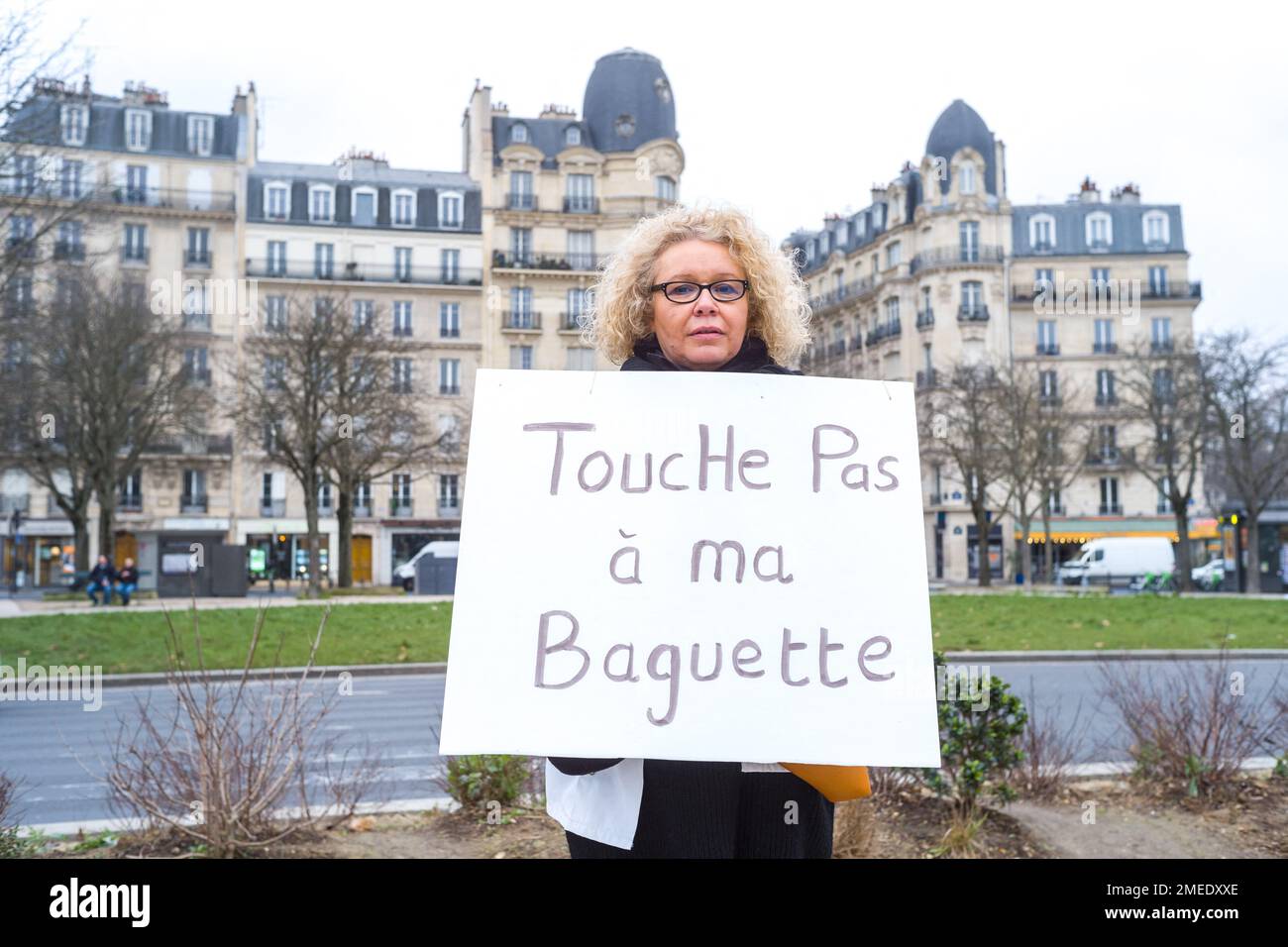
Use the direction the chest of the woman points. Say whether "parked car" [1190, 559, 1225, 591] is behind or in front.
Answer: behind

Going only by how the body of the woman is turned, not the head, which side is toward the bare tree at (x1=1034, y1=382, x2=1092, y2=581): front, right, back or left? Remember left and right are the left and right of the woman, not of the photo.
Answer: back

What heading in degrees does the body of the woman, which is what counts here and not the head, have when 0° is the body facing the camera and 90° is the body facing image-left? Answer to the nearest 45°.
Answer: approximately 0°

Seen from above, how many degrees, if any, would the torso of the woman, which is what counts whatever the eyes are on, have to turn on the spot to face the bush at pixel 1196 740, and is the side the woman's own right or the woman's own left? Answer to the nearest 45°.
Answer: approximately 135° to the woman's own left

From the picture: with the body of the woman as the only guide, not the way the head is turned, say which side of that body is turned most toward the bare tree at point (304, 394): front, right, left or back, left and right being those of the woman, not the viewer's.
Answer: back

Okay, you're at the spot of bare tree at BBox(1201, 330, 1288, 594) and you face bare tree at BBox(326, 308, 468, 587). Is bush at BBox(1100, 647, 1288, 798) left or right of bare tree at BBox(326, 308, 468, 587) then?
left

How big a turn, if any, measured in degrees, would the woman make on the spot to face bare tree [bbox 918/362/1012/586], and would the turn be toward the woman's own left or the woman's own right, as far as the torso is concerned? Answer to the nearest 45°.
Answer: approximately 180°

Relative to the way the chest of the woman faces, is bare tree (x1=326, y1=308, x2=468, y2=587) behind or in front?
behind

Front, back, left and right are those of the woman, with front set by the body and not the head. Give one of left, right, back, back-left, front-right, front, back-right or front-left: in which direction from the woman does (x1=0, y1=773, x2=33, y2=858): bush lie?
back-right

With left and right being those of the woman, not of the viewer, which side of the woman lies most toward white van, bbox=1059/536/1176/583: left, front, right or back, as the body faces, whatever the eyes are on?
back
